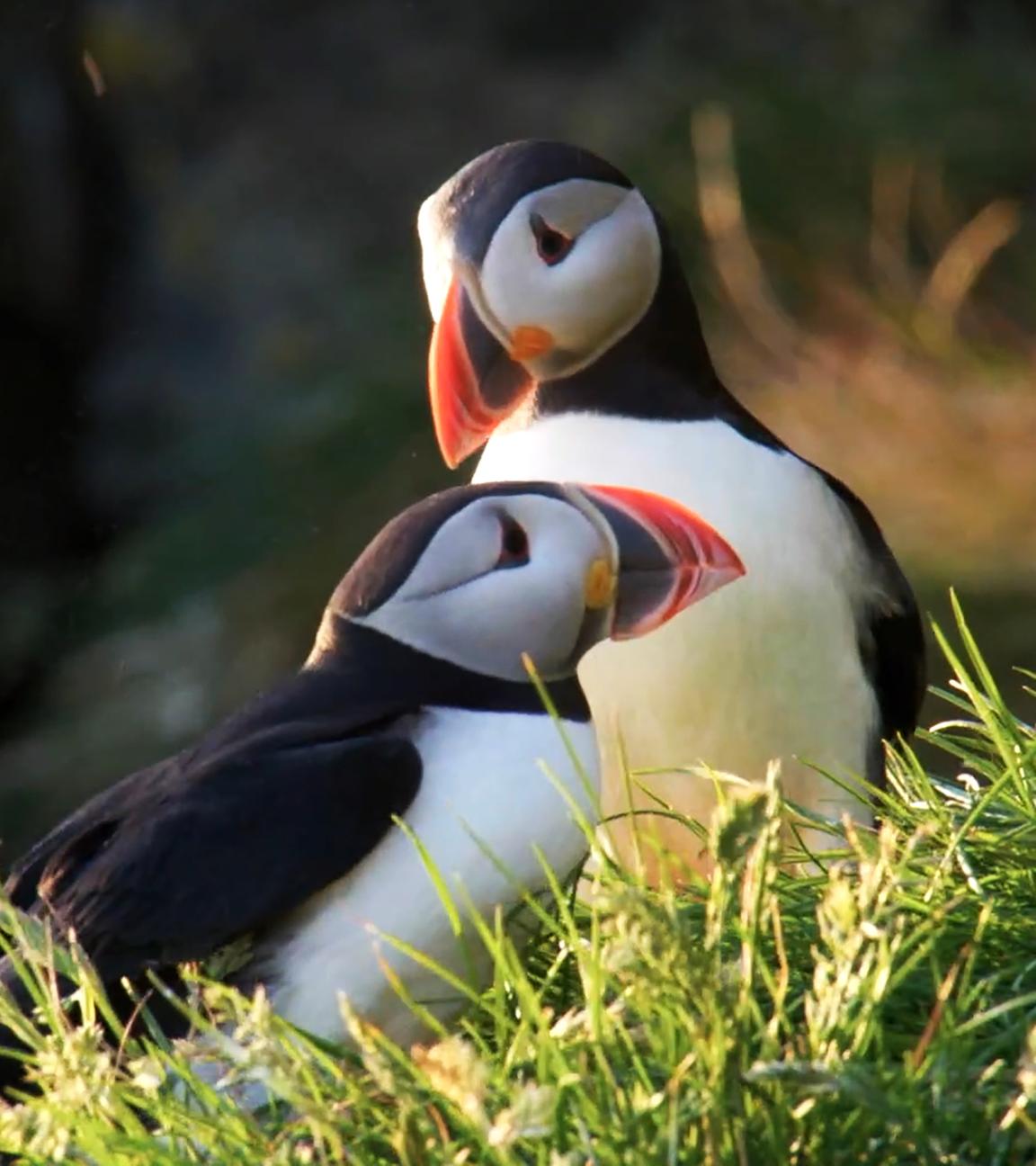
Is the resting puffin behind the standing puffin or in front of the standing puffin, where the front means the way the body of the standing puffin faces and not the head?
in front

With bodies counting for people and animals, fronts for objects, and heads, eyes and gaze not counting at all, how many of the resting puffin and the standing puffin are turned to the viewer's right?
1

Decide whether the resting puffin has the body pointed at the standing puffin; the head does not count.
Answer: no

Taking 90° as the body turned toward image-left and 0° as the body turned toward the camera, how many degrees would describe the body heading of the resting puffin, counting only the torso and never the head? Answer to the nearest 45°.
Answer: approximately 270°

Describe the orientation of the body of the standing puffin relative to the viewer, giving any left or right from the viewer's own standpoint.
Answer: facing the viewer and to the left of the viewer

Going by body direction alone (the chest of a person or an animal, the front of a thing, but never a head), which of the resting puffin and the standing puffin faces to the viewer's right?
the resting puffin
